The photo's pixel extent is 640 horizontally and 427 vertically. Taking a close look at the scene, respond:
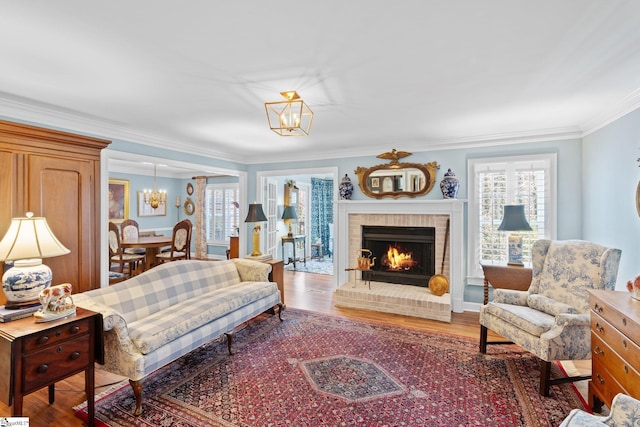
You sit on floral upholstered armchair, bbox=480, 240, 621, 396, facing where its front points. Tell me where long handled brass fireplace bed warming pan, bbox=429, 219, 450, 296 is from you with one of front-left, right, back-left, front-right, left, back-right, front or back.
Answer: right

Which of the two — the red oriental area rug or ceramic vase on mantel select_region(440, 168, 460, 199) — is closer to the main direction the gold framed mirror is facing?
the red oriental area rug

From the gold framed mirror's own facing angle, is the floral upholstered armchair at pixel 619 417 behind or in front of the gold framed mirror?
in front

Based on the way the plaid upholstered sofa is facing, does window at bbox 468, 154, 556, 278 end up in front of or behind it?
in front

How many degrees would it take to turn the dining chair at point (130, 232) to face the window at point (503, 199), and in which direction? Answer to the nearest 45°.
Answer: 0° — it already faces it

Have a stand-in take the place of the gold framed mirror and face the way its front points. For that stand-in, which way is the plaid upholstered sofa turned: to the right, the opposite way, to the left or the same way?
to the left

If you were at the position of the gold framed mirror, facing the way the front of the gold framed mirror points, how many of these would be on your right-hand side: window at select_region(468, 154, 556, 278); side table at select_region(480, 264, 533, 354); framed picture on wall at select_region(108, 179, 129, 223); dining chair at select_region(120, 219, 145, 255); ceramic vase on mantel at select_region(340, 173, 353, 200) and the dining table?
4

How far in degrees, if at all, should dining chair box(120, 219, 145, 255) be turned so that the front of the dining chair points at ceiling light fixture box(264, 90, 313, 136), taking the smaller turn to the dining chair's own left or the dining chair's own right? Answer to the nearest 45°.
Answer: approximately 45° to the dining chair's own right

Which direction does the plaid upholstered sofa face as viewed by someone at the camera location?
facing the viewer and to the right of the viewer

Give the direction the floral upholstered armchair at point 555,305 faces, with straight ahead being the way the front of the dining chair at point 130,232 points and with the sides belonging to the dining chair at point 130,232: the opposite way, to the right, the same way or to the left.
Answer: the opposite way

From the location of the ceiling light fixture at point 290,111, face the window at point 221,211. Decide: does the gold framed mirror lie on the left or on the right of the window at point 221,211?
right

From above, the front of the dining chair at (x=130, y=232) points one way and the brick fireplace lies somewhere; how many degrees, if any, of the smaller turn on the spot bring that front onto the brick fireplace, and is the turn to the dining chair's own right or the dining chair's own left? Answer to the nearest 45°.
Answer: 0° — it already faces it

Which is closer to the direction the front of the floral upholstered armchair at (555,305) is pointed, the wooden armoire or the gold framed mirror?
the wooden armoire

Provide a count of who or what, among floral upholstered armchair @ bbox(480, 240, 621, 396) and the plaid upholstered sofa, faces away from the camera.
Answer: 0

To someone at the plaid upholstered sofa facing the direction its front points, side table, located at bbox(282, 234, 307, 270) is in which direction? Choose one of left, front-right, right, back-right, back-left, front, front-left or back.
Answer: left

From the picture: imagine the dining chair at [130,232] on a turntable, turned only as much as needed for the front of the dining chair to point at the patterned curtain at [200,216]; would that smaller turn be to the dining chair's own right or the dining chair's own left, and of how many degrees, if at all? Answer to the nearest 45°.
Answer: approximately 90° to the dining chair's own left

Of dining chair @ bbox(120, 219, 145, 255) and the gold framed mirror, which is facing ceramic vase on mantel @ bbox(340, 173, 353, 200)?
the dining chair
